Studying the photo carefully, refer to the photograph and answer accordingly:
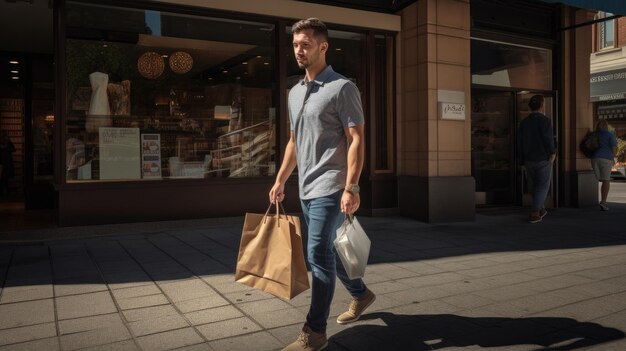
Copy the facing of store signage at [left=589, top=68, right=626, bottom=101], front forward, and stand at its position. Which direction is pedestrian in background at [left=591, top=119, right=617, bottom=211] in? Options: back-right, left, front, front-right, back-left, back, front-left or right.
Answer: front-left

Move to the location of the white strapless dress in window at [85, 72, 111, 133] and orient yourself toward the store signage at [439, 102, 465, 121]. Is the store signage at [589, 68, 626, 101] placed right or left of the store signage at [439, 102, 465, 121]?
left

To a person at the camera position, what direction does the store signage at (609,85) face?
facing the viewer and to the left of the viewer

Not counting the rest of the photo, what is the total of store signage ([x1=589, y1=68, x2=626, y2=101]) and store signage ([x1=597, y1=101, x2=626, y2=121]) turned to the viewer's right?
0

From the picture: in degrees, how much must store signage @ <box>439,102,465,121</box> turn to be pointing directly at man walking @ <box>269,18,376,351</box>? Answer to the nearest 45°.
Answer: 0° — it already faces them

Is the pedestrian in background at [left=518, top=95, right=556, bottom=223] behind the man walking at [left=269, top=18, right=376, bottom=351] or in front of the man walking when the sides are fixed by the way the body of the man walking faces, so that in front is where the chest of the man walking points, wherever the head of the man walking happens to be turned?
behind

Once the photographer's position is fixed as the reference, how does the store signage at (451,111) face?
facing the viewer

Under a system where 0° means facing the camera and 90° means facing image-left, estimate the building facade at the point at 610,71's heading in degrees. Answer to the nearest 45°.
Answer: approximately 45°
